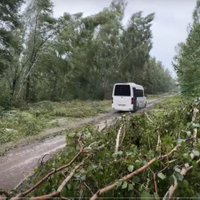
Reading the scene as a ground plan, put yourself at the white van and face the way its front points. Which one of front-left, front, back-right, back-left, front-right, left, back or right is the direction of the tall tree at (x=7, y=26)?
back-left

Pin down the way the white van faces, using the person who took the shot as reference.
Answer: facing away from the viewer and to the right of the viewer

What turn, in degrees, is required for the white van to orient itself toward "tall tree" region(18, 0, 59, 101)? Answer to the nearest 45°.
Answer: approximately 90° to its left
